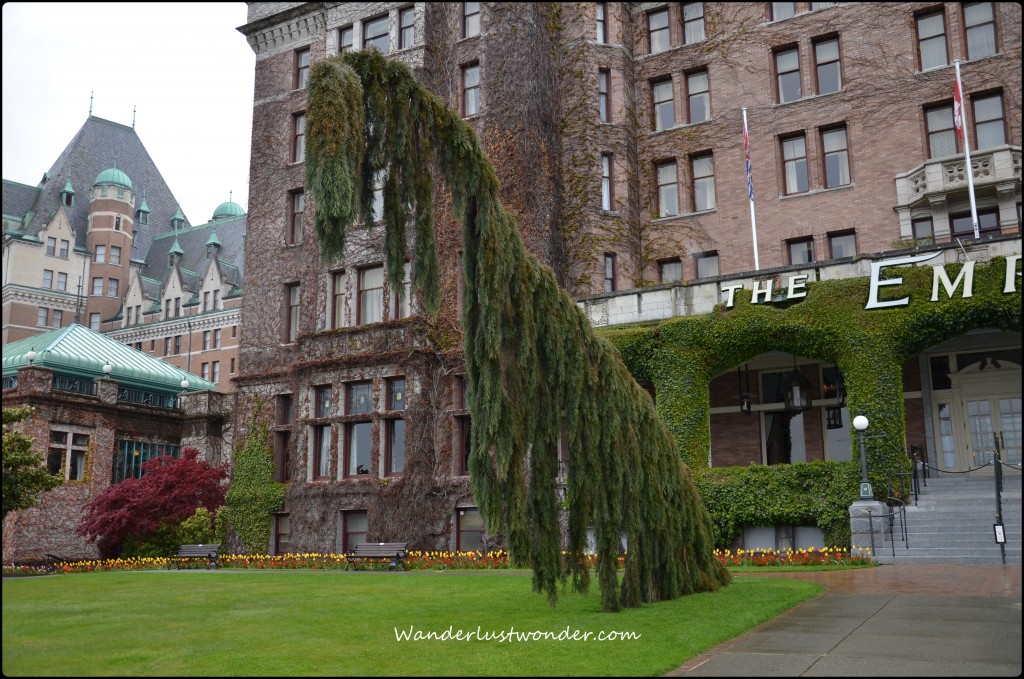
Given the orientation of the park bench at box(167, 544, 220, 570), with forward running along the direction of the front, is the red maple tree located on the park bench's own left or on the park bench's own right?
on the park bench's own right

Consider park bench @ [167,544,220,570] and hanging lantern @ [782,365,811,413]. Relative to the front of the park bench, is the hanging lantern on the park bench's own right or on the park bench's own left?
on the park bench's own left

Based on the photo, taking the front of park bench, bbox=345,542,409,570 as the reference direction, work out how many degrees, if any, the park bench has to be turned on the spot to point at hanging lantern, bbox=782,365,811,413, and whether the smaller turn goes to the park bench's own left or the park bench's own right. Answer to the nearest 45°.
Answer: approximately 135° to the park bench's own left

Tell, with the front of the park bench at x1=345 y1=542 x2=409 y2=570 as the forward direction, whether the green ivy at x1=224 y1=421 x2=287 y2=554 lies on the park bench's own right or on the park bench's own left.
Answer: on the park bench's own right

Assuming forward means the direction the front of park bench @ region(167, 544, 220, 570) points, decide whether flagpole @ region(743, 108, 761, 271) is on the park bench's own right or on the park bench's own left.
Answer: on the park bench's own left

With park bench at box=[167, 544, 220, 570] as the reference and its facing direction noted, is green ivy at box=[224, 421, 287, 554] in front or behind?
behind

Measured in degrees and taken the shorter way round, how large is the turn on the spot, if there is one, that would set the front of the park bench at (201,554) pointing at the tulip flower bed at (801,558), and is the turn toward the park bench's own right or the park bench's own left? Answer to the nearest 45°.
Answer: approximately 90° to the park bench's own left

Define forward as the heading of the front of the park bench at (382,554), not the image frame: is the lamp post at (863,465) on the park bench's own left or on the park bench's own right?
on the park bench's own left

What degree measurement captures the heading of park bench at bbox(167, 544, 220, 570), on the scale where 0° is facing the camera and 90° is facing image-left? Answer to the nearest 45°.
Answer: approximately 45°

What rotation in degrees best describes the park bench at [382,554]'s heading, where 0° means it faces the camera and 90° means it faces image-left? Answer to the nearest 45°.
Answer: approximately 45°

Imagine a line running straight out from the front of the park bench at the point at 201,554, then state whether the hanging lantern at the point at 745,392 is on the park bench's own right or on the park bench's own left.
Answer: on the park bench's own left

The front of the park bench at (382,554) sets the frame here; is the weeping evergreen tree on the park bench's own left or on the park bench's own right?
on the park bench's own left

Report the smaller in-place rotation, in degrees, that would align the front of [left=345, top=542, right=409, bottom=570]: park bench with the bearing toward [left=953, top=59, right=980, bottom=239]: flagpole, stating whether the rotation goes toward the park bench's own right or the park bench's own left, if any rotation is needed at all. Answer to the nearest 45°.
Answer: approximately 135° to the park bench's own left
